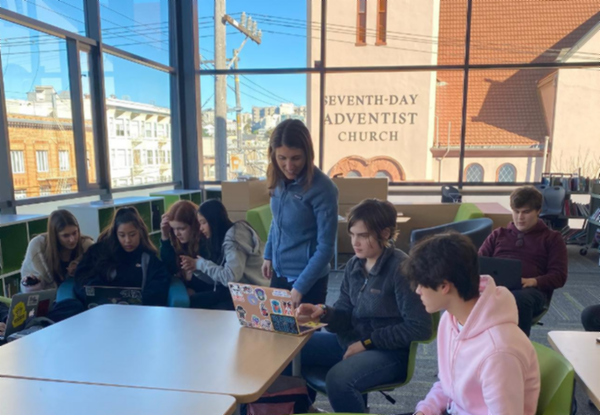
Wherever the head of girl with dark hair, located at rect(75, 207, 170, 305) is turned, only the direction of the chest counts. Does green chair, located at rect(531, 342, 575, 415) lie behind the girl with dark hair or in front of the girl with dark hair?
in front

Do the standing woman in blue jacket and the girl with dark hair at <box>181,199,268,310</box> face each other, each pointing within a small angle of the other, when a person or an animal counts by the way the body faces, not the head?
no

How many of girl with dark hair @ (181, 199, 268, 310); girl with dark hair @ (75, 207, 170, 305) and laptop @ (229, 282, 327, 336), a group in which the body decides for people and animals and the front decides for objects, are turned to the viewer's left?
1

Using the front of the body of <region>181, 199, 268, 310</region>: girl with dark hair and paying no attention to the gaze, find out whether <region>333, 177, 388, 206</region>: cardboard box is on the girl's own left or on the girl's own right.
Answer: on the girl's own right

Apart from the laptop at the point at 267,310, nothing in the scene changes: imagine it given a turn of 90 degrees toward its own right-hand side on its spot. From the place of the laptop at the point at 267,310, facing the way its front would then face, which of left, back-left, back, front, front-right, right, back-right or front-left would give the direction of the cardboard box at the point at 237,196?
back-left

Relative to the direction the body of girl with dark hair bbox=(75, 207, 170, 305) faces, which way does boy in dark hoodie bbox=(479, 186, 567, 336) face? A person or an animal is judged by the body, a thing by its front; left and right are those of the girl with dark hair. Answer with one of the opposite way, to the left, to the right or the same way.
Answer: to the right

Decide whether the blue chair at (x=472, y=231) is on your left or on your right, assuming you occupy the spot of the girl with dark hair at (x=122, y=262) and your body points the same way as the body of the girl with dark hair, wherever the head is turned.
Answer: on your left

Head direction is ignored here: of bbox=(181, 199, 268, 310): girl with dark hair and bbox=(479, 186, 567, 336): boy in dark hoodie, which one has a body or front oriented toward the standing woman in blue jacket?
the boy in dark hoodie

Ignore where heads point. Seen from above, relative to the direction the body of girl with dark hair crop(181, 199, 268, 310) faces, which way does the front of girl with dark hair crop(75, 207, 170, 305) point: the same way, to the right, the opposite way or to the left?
to the left

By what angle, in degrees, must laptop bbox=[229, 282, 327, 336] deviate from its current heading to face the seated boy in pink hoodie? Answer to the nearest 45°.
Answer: approximately 90° to its right

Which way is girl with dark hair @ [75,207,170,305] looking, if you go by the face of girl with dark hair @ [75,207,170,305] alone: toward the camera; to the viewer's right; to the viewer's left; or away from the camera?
toward the camera

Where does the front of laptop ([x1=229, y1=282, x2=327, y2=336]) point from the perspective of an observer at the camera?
facing away from the viewer and to the right of the viewer

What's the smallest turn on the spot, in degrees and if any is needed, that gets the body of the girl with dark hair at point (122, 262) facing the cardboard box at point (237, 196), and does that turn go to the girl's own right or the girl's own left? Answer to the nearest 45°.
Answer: approximately 135° to the girl's own left

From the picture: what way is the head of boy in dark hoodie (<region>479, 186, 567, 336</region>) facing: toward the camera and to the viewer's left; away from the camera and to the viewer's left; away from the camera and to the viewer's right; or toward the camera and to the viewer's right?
toward the camera and to the viewer's left

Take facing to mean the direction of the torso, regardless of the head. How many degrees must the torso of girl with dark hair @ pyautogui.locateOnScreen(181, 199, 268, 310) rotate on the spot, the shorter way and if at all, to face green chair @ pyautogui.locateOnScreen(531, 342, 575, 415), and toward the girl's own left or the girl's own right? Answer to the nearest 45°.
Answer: approximately 135° to the girl's own left

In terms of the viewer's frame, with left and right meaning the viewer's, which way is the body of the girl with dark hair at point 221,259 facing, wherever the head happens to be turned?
facing to the left of the viewer

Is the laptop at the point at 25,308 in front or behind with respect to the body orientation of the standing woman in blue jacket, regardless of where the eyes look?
in front

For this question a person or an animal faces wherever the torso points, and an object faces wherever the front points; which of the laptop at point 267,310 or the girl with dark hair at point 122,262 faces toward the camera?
the girl with dark hair

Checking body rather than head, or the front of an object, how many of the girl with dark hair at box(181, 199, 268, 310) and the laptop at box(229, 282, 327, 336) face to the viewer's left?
1

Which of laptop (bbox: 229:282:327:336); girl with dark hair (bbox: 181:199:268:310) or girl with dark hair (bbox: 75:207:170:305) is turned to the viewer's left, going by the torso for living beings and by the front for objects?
girl with dark hair (bbox: 181:199:268:310)

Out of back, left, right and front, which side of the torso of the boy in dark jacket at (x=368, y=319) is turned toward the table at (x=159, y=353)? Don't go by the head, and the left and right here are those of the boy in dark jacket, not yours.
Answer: front

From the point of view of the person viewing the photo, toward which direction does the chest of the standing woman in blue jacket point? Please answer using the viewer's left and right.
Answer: facing the viewer and to the left of the viewer
